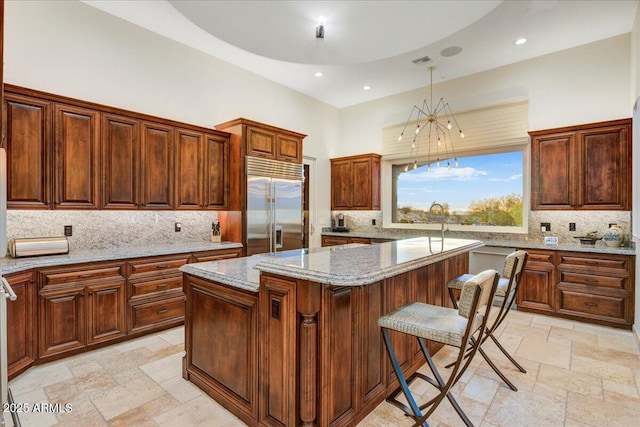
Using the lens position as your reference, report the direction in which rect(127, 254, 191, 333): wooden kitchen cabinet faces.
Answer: facing the viewer and to the right of the viewer

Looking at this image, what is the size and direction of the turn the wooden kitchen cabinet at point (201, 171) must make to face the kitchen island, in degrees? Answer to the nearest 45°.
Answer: approximately 45° to its right

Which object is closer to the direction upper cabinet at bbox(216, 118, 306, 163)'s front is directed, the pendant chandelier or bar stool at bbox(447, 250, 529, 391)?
the bar stool

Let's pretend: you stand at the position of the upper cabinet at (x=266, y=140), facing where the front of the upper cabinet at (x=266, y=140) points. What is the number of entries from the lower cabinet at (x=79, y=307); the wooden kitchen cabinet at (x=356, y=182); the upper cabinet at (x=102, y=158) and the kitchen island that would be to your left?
1

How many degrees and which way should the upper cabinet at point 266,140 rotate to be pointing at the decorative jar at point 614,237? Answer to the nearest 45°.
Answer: approximately 45° to its left

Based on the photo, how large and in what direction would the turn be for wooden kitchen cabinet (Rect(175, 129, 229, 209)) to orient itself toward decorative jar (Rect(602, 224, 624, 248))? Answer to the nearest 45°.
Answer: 0° — it already faces it

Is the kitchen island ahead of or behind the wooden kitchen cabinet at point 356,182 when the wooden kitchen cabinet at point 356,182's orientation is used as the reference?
ahead

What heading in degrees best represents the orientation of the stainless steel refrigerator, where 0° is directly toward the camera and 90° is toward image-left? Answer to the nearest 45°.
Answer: approximately 315°

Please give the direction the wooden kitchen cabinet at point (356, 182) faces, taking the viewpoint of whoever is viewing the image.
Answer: facing the viewer and to the left of the viewer
